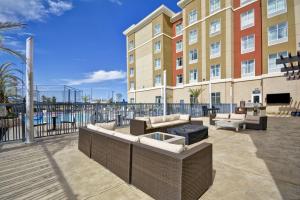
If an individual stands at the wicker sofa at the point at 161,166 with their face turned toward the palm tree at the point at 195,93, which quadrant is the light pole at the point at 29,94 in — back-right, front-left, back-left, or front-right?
front-left

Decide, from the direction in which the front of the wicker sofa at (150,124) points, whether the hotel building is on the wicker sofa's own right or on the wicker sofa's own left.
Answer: on the wicker sofa's own left

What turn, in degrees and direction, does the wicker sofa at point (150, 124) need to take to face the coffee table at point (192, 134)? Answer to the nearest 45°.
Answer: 0° — it already faces it

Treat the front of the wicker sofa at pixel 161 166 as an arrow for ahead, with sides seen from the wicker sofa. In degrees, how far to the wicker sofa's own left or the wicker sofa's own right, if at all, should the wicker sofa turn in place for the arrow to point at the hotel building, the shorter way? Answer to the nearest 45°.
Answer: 0° — it already faces it

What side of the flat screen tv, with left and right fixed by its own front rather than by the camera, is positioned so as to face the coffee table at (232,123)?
front

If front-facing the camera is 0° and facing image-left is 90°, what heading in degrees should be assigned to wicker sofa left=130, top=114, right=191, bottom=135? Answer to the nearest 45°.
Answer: approximately 315°

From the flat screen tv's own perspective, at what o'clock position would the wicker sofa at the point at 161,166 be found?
The wicker sofa is roughly at 12 o'clock from the flat screen tv.

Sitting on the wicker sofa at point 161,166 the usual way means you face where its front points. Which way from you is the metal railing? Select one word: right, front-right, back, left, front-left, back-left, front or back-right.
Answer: left

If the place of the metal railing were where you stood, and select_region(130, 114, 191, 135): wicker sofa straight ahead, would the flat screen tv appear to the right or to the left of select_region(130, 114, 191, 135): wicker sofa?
left

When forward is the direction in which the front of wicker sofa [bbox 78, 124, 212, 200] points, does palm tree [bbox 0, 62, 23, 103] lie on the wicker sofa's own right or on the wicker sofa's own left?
on the wicker sofa's own left

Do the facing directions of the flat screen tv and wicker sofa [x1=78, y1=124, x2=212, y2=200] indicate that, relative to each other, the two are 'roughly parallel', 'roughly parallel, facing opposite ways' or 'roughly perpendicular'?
roughly parallel, facing opposite ways

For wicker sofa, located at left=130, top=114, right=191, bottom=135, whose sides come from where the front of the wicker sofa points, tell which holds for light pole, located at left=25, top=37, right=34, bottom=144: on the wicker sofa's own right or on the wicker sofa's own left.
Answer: on the wicker sofa's own right

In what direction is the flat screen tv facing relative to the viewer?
toward the camera

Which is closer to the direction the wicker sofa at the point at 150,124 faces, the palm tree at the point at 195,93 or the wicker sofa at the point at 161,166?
the wicker sofa

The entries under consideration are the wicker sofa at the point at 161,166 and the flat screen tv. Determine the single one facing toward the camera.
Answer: the flat screen tv
